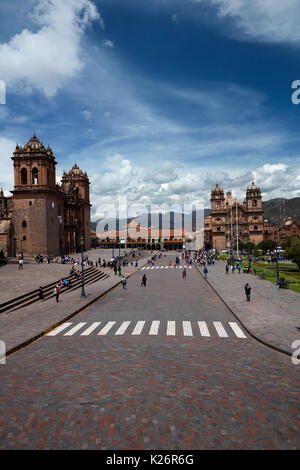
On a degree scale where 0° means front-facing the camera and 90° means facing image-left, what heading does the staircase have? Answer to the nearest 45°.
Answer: approximately 315°
